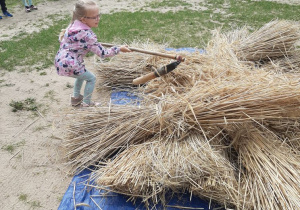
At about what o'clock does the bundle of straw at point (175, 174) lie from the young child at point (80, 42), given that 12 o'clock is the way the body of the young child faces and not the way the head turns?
The bundle of straw is roughly at 2 o'clock from the young child.

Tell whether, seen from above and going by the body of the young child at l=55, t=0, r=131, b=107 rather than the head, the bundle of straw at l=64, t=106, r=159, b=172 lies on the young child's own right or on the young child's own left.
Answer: on the young child's own right

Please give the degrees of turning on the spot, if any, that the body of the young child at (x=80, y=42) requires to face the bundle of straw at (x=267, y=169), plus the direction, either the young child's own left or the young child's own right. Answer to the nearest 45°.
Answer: approximately 45° to the young child's own right

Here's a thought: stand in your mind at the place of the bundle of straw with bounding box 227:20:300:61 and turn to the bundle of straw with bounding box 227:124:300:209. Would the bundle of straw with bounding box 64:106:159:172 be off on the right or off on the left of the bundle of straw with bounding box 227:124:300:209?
right

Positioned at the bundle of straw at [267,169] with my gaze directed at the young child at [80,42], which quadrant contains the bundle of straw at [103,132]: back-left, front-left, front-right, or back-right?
front-left

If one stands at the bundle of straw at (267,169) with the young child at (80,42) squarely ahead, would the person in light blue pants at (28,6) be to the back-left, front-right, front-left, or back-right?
front-right

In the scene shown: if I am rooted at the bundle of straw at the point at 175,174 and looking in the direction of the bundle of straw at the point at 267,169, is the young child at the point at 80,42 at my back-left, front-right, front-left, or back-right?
back-left

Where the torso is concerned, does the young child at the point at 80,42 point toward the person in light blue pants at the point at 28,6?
no

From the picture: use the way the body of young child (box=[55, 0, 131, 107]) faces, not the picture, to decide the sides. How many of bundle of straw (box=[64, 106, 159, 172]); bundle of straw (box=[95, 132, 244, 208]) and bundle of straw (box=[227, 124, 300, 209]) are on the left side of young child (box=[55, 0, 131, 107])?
0

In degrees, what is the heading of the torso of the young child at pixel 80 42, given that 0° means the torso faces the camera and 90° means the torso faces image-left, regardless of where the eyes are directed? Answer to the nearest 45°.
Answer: approximately 270°

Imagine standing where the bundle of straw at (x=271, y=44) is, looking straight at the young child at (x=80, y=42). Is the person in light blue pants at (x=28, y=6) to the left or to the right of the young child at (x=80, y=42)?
right

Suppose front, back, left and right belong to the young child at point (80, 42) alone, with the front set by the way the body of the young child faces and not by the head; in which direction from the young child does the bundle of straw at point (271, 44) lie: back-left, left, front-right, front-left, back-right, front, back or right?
front

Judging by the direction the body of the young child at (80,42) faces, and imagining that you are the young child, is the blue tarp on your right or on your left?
on your right
